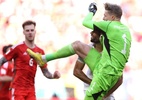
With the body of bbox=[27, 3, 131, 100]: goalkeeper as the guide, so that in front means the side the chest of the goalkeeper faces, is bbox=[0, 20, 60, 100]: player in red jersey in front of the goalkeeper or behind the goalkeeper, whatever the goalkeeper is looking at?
in front

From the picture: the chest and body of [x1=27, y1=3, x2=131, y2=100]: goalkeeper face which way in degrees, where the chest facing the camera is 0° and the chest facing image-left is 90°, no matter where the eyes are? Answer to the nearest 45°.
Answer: approximately 135°

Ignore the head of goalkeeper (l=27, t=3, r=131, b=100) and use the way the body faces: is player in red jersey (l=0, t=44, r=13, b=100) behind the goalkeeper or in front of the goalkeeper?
in front
